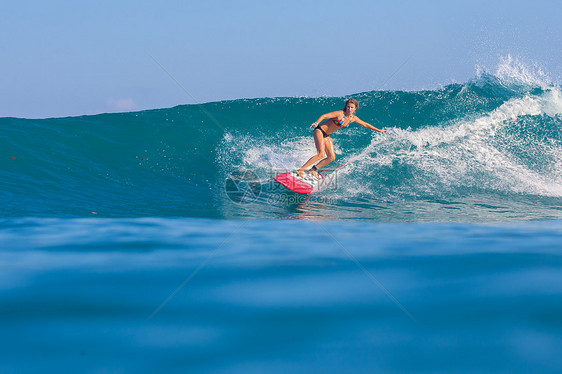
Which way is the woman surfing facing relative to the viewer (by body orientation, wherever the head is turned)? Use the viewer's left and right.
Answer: facing the viewer and to the right of the viewer
